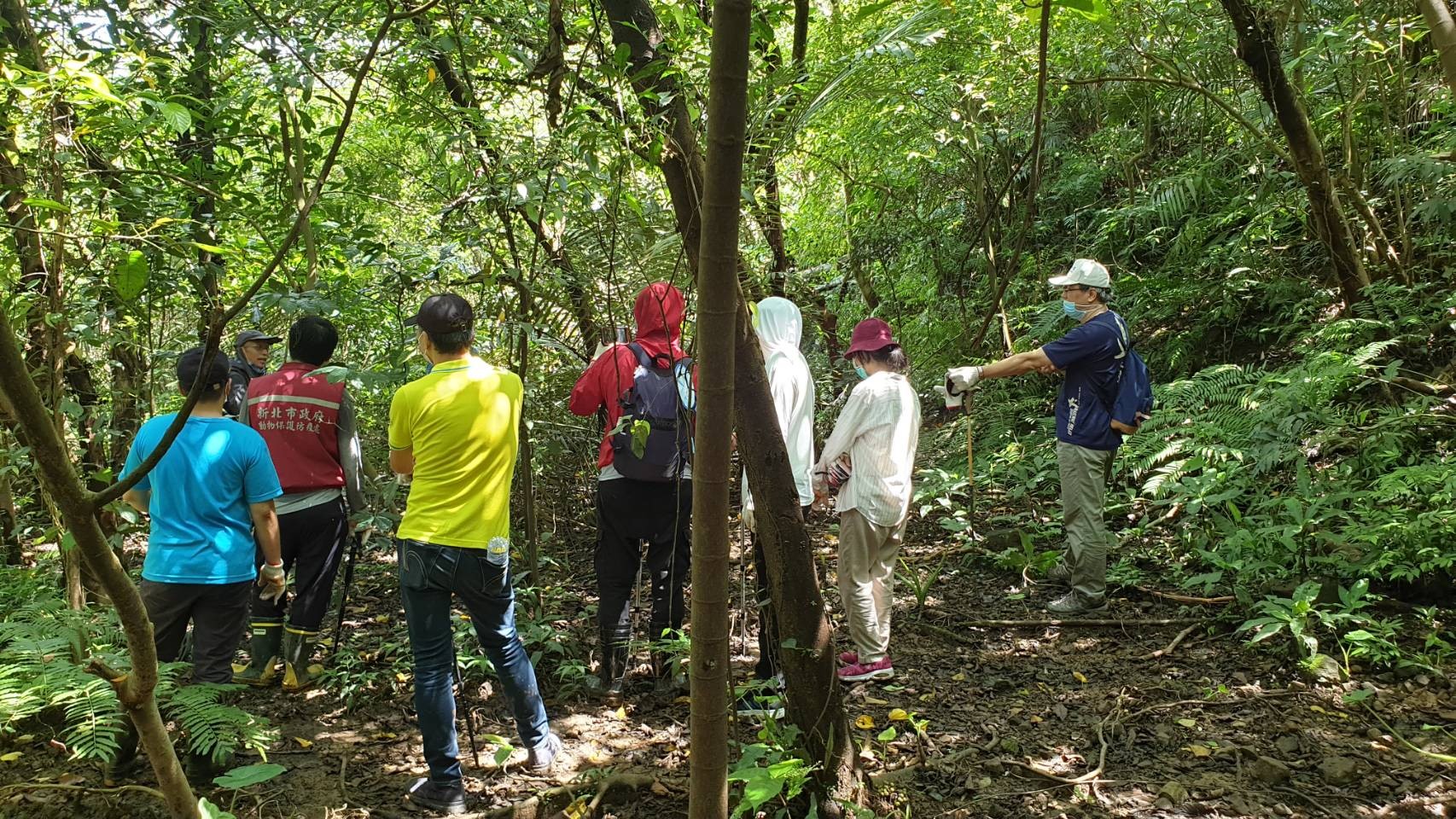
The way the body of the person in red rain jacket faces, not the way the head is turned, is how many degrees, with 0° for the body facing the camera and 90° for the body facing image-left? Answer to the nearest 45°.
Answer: approximately 180°

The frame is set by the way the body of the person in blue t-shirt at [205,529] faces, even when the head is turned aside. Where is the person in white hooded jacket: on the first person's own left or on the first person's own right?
on the first person's own right

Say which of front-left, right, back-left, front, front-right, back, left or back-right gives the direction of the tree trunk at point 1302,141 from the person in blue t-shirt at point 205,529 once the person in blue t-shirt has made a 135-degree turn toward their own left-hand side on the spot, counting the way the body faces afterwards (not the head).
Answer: back-left

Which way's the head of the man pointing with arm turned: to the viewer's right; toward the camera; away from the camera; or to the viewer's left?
to the viewer's left

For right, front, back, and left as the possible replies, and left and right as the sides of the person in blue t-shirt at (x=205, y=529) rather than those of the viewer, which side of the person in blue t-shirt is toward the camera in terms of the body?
back

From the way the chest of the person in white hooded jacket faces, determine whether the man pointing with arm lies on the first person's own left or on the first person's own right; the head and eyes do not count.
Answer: on the first person's own right

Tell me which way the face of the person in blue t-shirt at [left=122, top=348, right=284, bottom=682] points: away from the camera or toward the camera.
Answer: away from the camera

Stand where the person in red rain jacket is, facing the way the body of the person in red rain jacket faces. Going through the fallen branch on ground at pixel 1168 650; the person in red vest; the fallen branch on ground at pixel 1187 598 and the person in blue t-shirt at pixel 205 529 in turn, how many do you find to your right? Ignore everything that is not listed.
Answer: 2

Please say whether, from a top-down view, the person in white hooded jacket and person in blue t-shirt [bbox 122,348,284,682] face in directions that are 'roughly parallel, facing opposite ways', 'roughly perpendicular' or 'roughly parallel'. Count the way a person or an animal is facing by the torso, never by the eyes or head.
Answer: roughly parallel

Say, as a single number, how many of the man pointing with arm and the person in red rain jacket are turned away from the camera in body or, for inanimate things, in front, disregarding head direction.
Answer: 1

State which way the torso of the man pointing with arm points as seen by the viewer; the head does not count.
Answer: to the viewer's left
